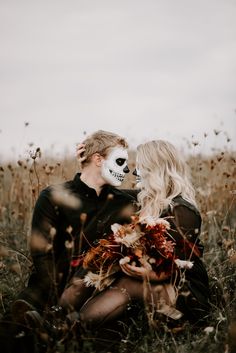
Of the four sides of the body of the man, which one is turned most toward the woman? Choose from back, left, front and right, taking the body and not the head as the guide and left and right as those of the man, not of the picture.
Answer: front

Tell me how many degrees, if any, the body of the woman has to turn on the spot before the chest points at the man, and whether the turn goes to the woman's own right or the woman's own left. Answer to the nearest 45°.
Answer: approximately 45° to the woman's own right

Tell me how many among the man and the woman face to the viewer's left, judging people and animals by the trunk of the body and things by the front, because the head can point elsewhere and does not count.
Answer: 1

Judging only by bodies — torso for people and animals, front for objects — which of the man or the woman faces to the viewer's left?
the woman

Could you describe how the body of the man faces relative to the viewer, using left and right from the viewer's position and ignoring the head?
facing the viewer and to the right of the viewer

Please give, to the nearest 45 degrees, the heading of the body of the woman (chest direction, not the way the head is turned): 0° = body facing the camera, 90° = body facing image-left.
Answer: approximately 90°

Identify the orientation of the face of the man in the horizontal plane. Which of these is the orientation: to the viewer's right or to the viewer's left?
to the viewer's right
